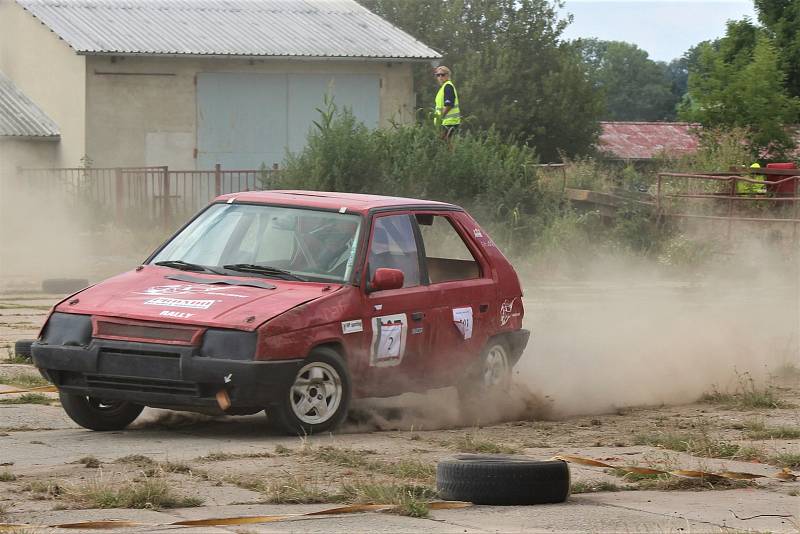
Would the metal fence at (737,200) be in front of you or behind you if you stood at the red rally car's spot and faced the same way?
behind

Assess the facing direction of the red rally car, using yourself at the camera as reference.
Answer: facing the viewer and to the left of the viewer

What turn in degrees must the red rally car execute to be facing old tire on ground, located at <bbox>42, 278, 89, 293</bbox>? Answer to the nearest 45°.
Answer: approximately 135° to its right

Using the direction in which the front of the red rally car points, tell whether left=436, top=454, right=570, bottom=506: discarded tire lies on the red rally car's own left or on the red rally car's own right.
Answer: on the red rally car's own left

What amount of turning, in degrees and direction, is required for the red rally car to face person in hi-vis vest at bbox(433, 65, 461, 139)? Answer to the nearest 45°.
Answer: approximately 135° to its right

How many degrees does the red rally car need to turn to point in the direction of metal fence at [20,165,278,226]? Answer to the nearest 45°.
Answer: approximately 135° to its right
